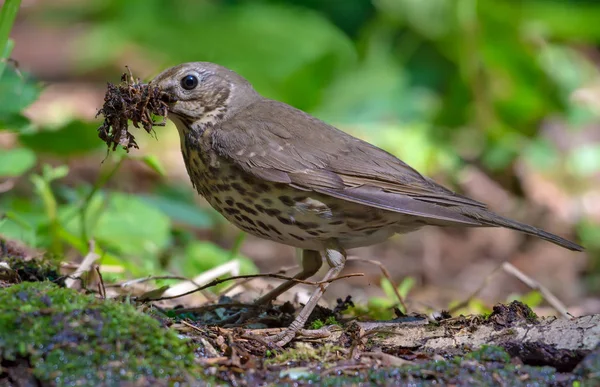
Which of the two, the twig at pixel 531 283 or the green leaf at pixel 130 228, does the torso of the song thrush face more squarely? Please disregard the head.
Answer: the green leaf

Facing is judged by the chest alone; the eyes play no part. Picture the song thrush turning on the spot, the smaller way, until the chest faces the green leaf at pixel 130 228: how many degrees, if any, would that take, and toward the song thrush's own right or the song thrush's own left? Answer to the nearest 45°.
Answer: approximately 45° to the song thrush's own right

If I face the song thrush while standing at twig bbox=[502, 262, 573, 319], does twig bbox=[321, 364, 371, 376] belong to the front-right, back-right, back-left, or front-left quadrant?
front-left

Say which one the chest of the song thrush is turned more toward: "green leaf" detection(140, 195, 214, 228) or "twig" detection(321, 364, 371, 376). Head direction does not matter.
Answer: the green leaf

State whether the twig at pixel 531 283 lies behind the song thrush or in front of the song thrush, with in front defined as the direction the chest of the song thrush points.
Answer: behind

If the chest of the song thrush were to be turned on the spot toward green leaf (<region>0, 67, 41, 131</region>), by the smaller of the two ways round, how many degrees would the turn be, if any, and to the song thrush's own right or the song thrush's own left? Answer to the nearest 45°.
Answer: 0° — it already faces it

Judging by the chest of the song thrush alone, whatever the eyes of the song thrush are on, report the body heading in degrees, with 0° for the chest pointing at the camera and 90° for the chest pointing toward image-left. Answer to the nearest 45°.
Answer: approximately 90°

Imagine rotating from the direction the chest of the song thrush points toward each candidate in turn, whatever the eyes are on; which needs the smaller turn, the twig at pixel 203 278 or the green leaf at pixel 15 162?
the green leaf
